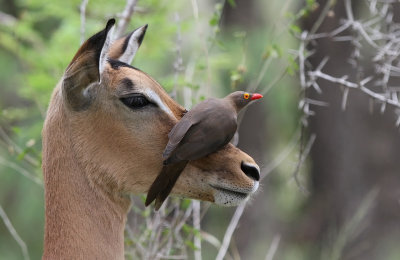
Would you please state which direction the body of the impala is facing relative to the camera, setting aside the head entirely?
to the viewer's right

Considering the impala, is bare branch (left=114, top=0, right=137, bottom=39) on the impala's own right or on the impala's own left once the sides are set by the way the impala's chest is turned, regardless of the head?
on the impala's own left
